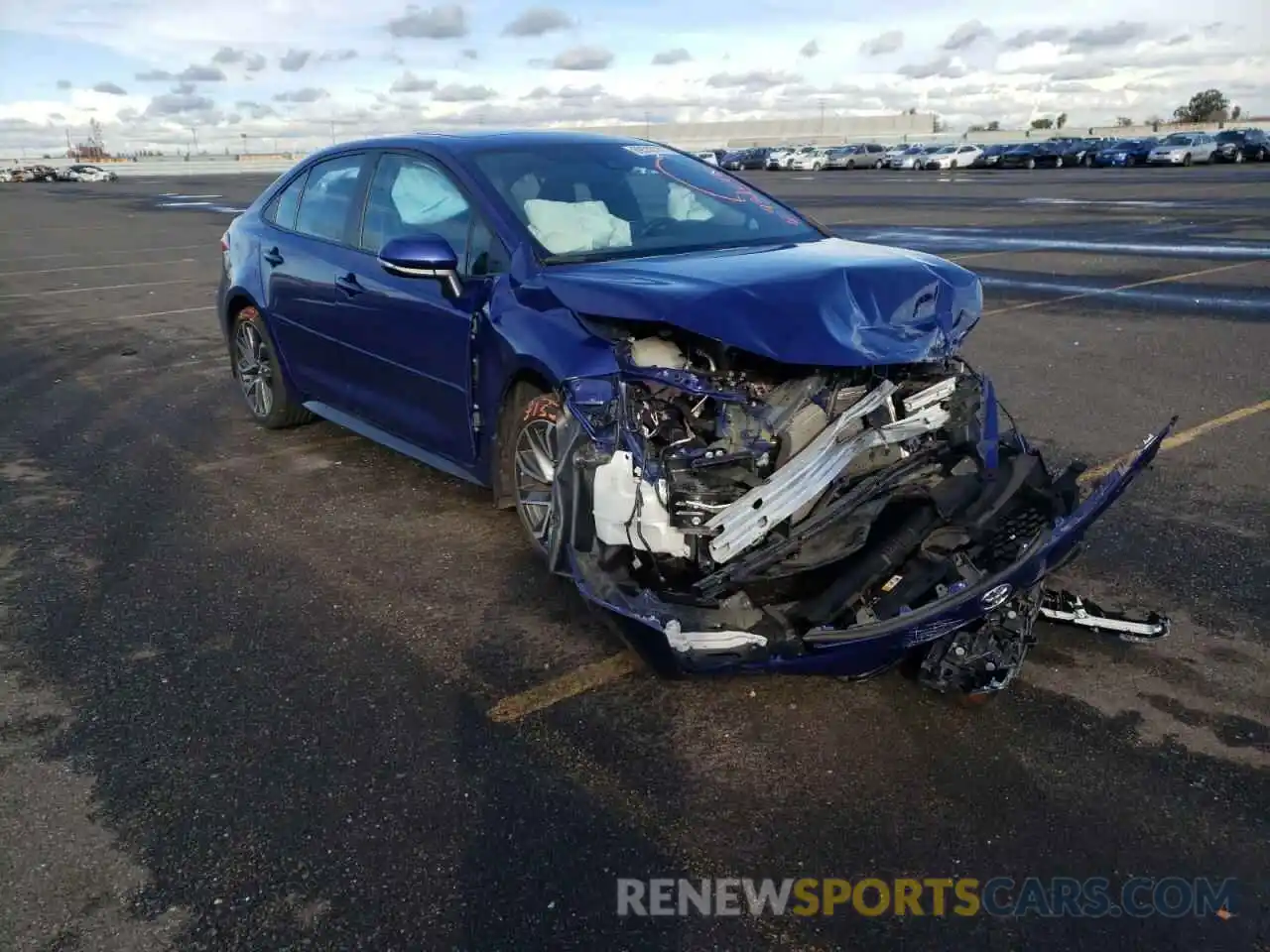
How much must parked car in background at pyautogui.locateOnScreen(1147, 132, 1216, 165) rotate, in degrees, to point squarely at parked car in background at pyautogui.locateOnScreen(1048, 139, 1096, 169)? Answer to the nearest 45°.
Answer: approximately 45° to its right

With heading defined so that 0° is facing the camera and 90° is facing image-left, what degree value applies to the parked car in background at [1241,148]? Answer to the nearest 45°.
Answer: approximately 45°

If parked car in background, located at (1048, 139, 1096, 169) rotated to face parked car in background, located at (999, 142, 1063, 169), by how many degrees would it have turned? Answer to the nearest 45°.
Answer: approximately 45° to its right

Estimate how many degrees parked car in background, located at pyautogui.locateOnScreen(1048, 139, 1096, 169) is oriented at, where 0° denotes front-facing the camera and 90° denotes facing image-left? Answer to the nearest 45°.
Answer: approximately 45°

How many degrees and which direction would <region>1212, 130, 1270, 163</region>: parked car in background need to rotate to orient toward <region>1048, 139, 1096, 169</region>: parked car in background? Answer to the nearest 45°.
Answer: approximately 45° to its right

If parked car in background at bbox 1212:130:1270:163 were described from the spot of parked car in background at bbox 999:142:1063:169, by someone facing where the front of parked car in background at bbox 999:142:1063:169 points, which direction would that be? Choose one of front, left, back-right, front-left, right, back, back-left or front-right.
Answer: back-left

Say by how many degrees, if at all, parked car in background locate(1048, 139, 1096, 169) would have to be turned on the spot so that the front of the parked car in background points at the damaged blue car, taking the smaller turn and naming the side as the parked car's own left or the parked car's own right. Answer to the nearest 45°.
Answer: approximately 45° to the parked car's own left

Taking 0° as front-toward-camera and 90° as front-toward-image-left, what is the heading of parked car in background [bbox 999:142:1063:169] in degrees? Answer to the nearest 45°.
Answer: approximately 45°

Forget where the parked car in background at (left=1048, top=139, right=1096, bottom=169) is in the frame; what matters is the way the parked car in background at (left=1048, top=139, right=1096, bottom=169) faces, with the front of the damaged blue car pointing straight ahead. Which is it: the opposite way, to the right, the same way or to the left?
to the right

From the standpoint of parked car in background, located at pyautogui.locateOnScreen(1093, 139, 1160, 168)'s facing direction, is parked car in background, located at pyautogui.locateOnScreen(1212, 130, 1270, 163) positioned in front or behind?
behind

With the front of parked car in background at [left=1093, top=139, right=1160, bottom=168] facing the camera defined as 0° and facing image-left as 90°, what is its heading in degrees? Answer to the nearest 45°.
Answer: approximately 45°

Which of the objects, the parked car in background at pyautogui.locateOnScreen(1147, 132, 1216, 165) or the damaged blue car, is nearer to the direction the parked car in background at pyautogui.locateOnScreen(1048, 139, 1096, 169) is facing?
the damaged blue car
